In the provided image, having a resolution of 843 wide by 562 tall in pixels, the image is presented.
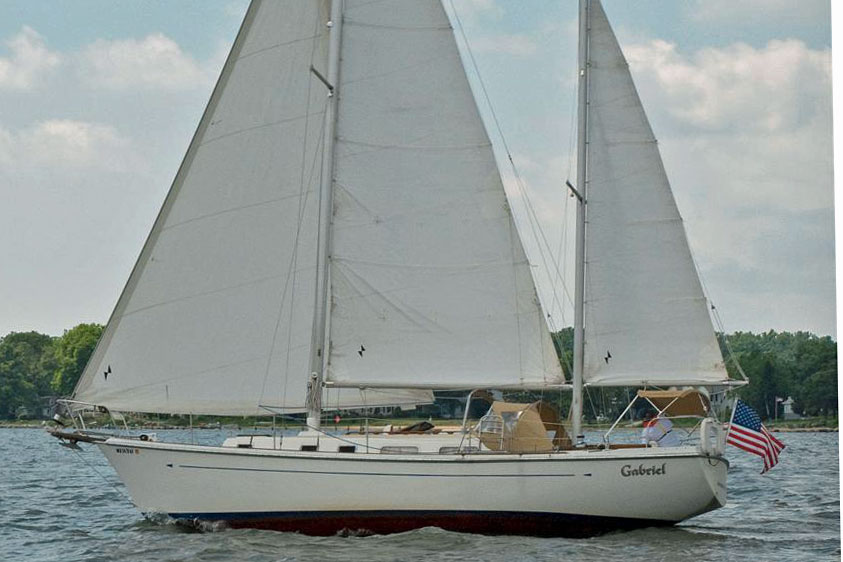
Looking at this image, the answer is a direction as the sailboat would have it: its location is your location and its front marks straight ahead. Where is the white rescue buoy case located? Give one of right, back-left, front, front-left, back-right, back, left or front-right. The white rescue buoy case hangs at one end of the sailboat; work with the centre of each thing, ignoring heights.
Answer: back

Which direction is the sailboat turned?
to the viewer's left
